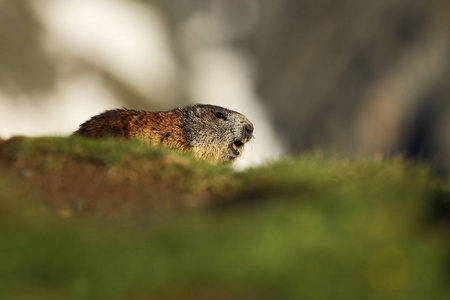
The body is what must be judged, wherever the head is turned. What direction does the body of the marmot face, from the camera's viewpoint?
to the viewer's right
